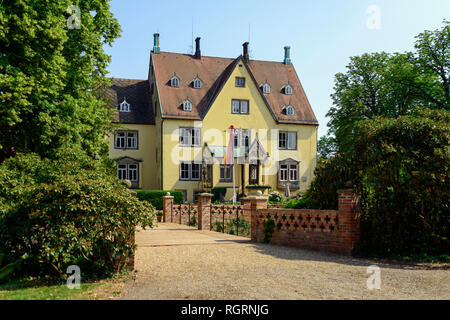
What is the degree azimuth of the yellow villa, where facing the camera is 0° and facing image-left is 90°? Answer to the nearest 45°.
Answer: approximately 0°

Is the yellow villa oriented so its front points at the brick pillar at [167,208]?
yes

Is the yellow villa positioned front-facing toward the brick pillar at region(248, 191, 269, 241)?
yes

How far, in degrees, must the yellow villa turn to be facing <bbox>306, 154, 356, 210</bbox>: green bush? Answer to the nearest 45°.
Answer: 0° — it already faces it
